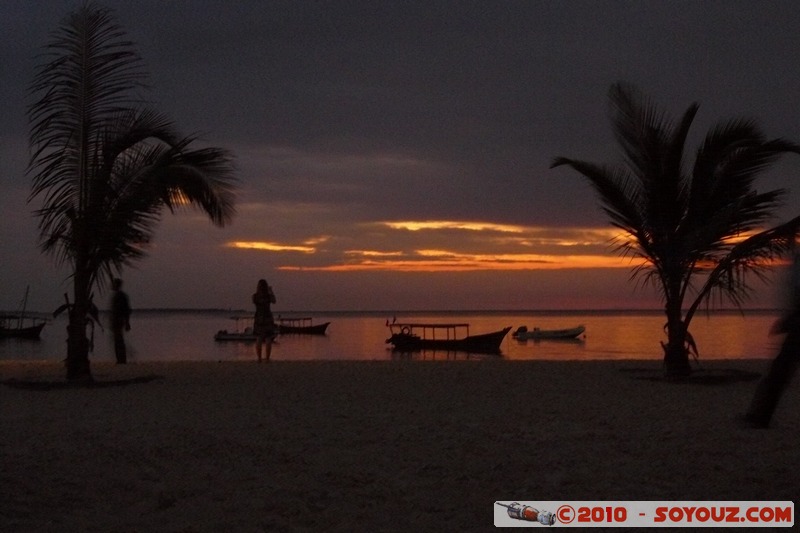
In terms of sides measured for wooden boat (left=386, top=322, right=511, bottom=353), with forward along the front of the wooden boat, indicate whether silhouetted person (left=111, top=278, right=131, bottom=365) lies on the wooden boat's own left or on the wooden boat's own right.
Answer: on the wooden boat's own right

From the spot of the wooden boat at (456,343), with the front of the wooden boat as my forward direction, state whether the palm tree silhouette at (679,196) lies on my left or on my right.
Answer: on my right

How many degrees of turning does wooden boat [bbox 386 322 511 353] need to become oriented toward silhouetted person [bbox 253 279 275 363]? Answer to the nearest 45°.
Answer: approximately 90° to its right

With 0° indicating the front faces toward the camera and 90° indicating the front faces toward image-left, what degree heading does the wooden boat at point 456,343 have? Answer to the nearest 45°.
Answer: approximately 270°
